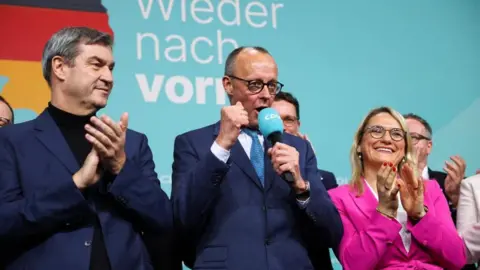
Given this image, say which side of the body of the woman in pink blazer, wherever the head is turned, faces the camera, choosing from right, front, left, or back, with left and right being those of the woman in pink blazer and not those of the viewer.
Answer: front

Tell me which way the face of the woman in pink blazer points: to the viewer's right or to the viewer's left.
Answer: to the viewer's left

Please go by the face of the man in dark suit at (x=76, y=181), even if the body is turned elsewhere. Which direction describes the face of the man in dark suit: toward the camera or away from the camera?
toward the camera

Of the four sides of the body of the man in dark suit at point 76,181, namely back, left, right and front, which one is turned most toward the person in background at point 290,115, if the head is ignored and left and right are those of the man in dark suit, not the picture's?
left

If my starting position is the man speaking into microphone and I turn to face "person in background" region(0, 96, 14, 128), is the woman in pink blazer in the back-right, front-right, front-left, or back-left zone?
back-right

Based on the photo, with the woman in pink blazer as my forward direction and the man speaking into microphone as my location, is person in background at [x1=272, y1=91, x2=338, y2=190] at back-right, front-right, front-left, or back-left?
front-left

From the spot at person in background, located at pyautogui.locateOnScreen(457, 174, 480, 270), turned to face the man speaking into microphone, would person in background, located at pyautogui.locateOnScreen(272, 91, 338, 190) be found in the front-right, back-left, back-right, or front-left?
front-right

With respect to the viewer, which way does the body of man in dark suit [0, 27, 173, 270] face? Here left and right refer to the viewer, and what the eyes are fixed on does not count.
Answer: facing the viewer and to the right of the viewer

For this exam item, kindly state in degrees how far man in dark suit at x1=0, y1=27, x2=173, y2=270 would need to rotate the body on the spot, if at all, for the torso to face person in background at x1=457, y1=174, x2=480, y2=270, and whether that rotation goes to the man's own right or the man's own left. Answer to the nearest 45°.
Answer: approximately 45° to the man's own left

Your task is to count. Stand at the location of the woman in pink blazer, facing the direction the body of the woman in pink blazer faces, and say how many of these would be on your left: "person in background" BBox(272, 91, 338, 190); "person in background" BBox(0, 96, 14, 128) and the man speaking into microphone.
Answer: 0

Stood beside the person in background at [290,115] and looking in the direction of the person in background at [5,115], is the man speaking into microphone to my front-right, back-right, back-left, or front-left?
front-left
